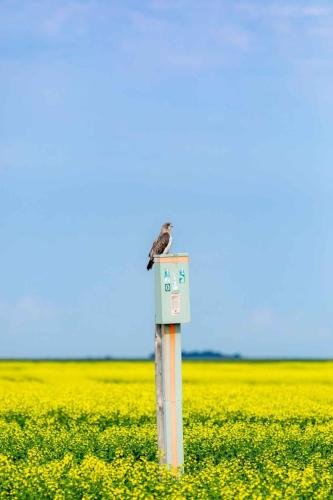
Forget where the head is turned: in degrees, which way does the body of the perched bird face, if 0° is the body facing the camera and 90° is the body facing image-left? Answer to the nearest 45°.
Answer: approximately 270°

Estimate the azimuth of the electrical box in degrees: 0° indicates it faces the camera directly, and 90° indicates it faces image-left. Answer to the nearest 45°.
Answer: approximately 0°
